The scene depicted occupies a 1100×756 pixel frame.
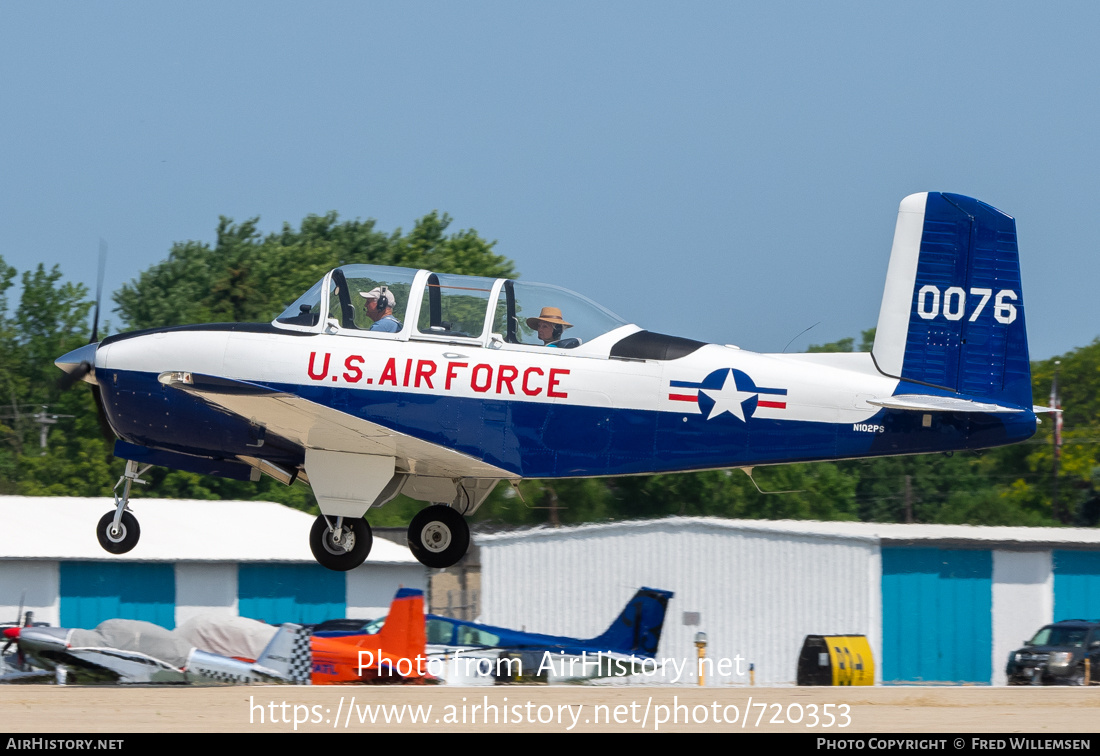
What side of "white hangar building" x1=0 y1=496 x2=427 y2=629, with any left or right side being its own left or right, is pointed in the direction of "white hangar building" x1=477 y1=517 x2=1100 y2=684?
left

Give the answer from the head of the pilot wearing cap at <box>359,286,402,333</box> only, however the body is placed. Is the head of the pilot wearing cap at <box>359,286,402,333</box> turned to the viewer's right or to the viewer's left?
to the viewer's left

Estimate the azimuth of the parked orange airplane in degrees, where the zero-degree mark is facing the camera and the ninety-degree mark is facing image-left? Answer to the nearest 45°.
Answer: approximately 90°

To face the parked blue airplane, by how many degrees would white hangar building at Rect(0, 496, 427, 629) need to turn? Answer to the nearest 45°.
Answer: approximately 45° to its left

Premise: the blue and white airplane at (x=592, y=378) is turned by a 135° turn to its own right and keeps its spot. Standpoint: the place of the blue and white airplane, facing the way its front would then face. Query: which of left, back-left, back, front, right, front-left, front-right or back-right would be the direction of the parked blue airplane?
front-left

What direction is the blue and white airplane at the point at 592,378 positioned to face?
to the viewer's left

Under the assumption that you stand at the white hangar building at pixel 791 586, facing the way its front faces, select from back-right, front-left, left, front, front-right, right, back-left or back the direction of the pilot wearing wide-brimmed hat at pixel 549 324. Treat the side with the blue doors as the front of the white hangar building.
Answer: front-right

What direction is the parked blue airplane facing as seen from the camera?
to the viewer's left

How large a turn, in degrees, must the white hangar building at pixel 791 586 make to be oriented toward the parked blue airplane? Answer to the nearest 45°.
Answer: approximately 90° to its right

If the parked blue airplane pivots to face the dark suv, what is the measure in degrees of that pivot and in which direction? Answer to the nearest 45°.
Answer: approximately 180°

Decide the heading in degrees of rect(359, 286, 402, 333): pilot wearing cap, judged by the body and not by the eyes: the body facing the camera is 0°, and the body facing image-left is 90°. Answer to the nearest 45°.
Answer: approximately 90°
